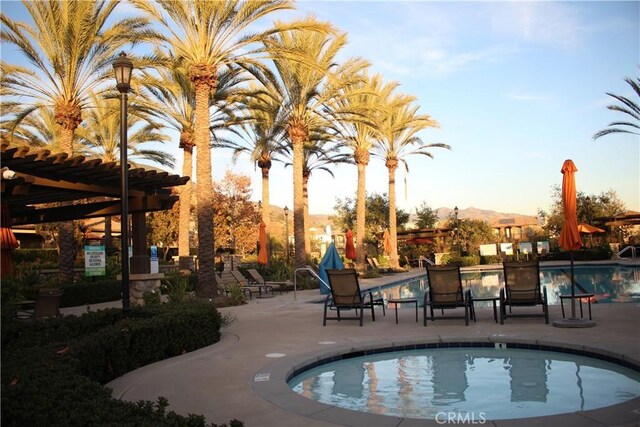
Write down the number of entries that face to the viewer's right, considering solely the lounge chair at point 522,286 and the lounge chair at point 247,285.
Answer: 1

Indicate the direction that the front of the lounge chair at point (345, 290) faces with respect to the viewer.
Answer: facing away from the viewer and to the right of the viewer

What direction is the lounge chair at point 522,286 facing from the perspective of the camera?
away from the camera

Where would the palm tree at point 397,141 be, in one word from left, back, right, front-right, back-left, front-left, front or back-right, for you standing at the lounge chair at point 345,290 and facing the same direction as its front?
front-left

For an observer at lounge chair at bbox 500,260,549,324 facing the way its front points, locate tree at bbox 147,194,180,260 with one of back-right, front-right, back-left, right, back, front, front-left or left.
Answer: front-left

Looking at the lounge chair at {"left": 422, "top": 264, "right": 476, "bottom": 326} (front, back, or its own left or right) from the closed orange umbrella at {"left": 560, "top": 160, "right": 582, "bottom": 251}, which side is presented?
right

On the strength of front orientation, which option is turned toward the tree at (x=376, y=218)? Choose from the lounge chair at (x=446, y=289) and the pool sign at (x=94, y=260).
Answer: the lounge chair

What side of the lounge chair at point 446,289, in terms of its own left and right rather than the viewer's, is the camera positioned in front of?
back

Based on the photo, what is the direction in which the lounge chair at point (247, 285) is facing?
to the viewer's right

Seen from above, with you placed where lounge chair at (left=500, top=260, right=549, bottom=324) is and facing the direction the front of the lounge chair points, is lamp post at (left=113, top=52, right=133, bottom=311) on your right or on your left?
on your left
